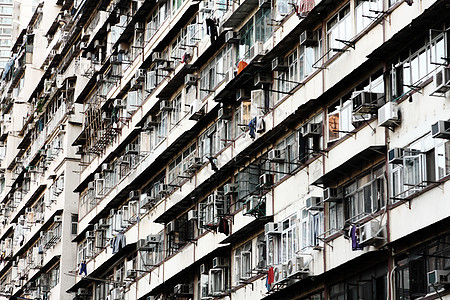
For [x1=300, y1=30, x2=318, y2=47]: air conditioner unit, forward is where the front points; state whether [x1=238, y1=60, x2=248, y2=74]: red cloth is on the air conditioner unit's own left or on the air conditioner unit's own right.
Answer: on the air conditioner unit's own right

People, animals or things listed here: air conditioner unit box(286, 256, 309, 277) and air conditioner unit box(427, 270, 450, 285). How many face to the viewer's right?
0

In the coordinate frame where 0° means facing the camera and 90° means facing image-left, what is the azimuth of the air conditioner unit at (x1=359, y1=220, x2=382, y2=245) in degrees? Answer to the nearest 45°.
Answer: approximately 45°

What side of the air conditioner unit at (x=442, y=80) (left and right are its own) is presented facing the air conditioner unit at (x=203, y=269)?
right

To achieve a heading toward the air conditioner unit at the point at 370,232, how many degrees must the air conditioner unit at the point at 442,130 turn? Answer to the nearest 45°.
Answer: approximately 90° to its right

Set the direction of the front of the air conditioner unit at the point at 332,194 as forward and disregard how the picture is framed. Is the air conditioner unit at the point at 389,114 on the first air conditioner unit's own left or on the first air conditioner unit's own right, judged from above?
on the first air conditioner unit's own left

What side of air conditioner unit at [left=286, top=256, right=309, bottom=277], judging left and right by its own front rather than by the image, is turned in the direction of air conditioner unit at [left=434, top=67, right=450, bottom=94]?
left

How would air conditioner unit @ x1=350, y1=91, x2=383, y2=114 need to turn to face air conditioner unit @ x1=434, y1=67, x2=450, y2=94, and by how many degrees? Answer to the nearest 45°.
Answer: approximately 90° to its left

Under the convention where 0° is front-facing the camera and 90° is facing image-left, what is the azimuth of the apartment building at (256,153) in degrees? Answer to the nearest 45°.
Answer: approximately 45°

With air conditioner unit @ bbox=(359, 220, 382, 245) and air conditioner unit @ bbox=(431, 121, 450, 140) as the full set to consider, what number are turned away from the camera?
0
